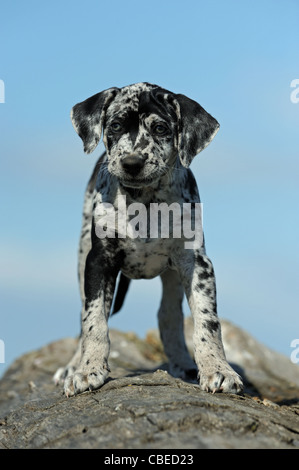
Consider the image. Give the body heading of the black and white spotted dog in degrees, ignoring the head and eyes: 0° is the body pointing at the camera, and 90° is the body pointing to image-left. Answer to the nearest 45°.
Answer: approximately 0°
